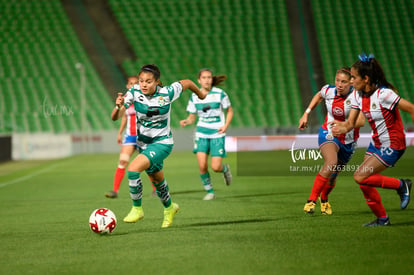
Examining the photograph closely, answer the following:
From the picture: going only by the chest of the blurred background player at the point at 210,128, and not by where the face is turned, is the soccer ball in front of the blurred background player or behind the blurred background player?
in front

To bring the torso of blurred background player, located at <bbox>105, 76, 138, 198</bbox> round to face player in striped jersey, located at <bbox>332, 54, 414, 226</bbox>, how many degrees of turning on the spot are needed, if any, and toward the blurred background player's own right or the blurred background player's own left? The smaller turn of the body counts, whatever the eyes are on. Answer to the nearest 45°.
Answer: approximately 90° to the blurred background player's own left

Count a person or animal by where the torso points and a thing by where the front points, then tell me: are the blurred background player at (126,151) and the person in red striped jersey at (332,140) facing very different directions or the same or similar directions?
same or similar directions

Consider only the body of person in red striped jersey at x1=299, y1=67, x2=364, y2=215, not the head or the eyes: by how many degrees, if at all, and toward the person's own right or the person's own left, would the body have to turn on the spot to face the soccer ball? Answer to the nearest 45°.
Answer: approximately 45° to the person's own right

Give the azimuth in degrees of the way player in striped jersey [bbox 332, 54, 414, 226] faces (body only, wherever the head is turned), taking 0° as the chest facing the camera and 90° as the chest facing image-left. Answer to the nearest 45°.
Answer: approximately 45°

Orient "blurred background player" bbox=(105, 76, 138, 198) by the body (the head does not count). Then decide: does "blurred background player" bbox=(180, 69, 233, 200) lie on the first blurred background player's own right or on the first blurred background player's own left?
on the first blurred background player's own left

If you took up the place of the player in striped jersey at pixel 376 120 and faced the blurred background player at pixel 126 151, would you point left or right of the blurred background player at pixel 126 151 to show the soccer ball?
left

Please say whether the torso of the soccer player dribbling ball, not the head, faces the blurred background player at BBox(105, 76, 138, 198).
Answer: no

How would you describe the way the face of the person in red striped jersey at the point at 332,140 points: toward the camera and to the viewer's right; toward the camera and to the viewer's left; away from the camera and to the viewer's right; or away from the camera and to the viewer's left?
toward the camera and to the viewer's left

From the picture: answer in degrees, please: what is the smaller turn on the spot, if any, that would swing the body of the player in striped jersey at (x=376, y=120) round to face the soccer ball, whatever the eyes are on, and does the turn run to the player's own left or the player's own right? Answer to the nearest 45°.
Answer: approximately 45° to the player's own right

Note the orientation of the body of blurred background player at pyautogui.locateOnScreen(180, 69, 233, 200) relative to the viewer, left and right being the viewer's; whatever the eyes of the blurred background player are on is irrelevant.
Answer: facing the viewer

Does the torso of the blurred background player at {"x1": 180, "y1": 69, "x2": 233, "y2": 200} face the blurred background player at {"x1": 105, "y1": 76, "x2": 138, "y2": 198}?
no

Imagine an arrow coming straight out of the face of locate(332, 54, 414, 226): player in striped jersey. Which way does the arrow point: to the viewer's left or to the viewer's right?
to the viewer's left

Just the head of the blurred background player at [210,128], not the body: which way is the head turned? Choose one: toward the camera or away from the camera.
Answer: toward the camera
